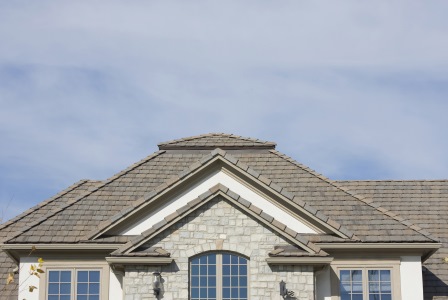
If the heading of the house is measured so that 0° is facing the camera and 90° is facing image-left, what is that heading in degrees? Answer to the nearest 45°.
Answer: approximately 0°
